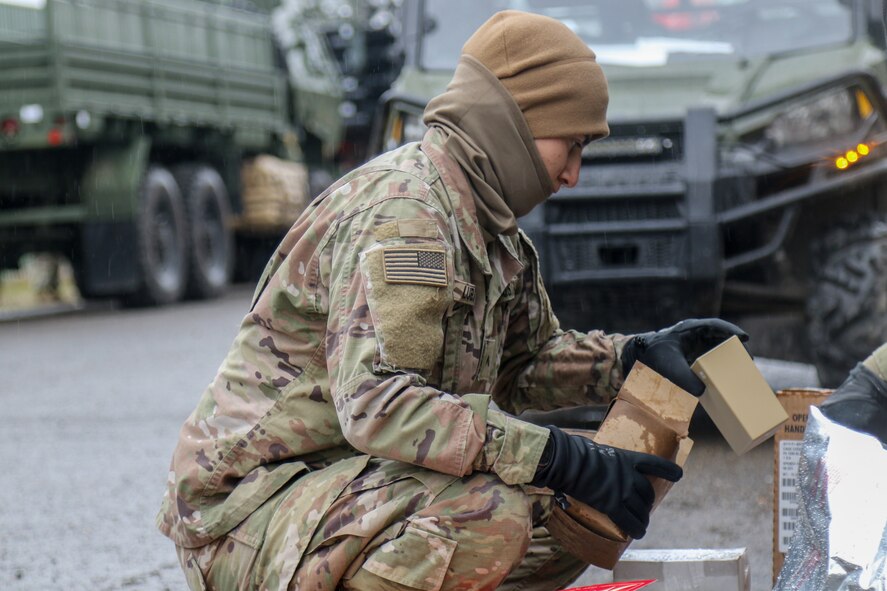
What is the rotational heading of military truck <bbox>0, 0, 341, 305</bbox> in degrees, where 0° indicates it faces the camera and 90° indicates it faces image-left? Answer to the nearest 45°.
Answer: approximately 225°

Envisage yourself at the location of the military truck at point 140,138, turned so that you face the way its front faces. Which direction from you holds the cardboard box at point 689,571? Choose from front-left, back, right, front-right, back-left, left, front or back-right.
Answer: back-right

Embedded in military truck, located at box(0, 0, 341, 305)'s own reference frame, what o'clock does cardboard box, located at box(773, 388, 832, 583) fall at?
The cardboard box is roughly at 4 o'clock from the military truck.

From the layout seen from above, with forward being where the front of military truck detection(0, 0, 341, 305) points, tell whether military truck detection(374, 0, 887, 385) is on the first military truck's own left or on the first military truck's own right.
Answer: on the first military truck's own right

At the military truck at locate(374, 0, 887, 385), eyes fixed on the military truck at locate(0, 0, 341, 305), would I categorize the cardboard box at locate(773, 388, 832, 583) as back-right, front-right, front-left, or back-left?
back-left
